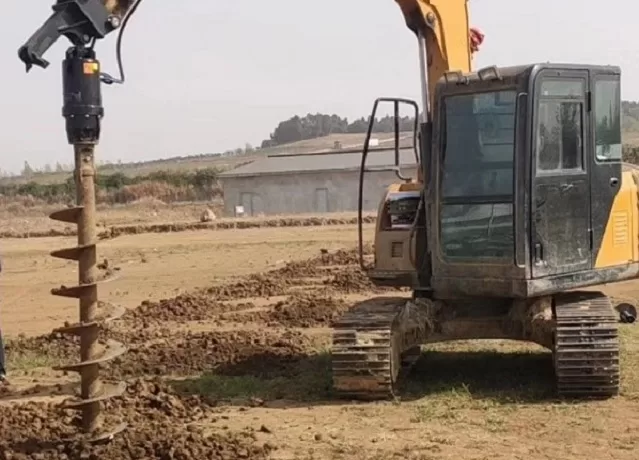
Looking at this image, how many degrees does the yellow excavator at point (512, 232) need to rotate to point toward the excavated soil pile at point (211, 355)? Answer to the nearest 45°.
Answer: approximately 90° to its right

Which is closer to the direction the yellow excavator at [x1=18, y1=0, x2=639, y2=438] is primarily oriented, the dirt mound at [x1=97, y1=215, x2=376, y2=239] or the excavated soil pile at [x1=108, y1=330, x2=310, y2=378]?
the excavated soil pile

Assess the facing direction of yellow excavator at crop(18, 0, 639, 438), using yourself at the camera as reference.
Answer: facing the viewer and to the left of the viewer

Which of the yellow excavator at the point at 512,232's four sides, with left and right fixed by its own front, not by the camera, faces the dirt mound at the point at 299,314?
right

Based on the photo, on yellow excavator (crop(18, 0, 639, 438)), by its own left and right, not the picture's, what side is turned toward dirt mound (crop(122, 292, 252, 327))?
right

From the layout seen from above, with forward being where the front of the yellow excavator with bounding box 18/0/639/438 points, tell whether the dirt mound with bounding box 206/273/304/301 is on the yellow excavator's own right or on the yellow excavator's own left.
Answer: on the yellow excavator's own right

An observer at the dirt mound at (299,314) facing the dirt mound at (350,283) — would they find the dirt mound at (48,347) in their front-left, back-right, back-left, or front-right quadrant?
back-left

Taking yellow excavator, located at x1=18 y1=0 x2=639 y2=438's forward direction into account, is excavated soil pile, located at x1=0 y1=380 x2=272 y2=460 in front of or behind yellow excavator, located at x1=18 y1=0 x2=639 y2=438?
in front

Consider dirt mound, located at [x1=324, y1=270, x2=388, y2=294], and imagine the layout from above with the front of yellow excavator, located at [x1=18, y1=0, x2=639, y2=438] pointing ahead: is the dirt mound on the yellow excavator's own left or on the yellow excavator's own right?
on the yellow excavator's own right

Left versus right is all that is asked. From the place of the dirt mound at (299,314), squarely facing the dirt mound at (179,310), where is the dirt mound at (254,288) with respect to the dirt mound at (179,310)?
right
